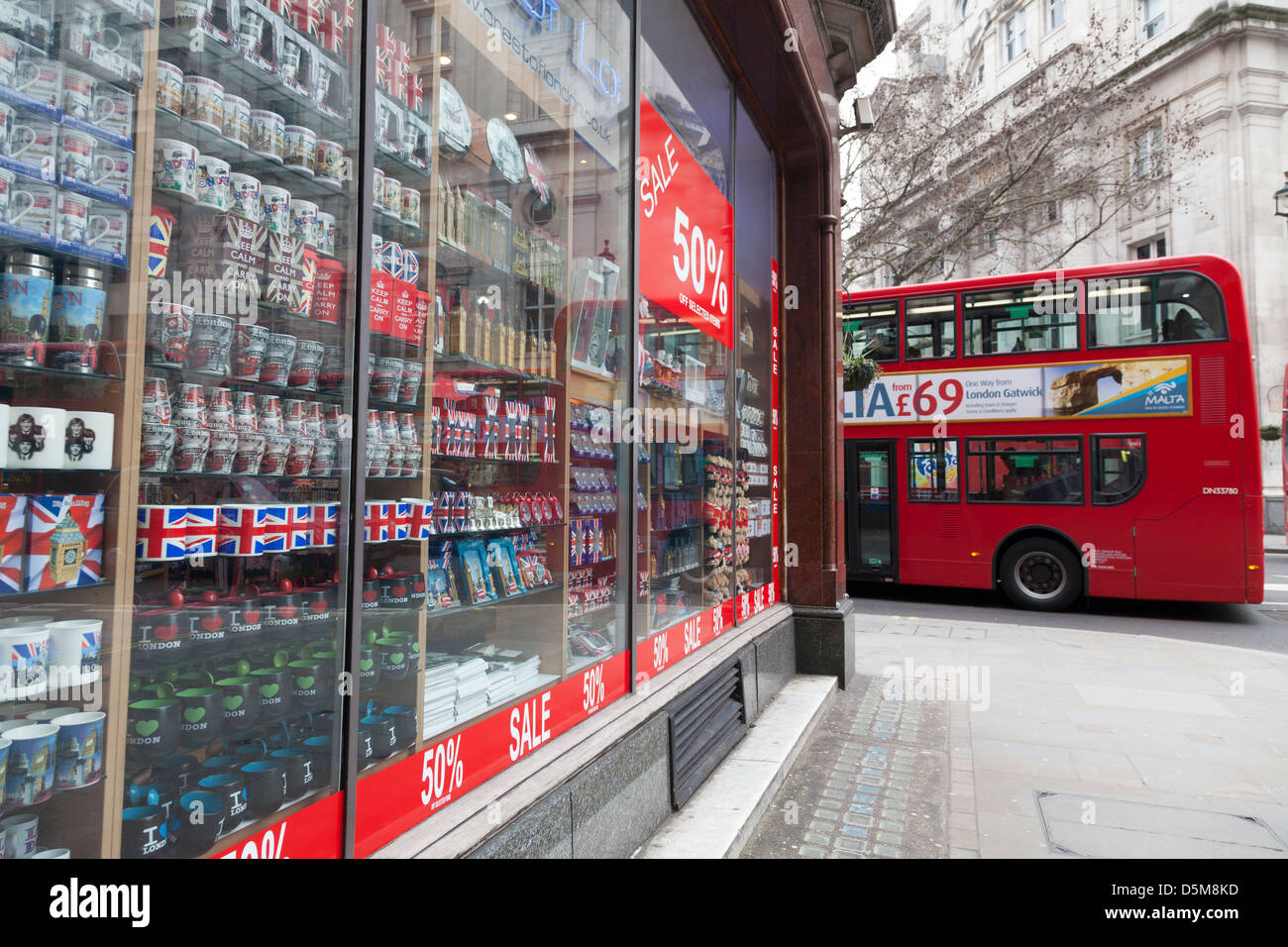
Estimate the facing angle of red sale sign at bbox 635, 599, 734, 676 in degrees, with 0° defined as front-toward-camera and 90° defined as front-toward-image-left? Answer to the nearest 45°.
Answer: approximately 315°

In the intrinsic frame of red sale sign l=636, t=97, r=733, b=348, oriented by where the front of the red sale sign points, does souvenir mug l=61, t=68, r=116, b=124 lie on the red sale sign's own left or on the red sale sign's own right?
on the red sale sign's own right

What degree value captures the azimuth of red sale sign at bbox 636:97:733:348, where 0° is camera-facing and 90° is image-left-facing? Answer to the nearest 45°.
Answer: approximately 315°

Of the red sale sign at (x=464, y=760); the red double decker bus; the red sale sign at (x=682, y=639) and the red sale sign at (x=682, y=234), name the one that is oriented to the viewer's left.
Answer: the red double decker bus

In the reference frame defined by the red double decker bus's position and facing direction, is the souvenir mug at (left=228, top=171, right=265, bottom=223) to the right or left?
on its left

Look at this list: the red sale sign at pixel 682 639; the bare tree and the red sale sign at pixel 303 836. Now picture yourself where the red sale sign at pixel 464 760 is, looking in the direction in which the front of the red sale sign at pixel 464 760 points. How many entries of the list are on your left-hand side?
2

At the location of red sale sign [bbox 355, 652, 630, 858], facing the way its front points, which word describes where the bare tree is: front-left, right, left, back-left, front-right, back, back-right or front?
left

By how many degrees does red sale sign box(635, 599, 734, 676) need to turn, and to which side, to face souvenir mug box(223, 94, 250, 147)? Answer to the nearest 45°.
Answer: approximately 90° to its right

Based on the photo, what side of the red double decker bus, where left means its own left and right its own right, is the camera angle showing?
left

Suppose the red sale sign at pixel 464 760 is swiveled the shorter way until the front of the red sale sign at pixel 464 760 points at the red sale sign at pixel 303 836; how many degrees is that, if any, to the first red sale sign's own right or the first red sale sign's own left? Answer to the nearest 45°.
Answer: approximately 90° to the first red sale sign's own right

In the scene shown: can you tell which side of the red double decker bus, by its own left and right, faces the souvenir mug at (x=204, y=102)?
left
